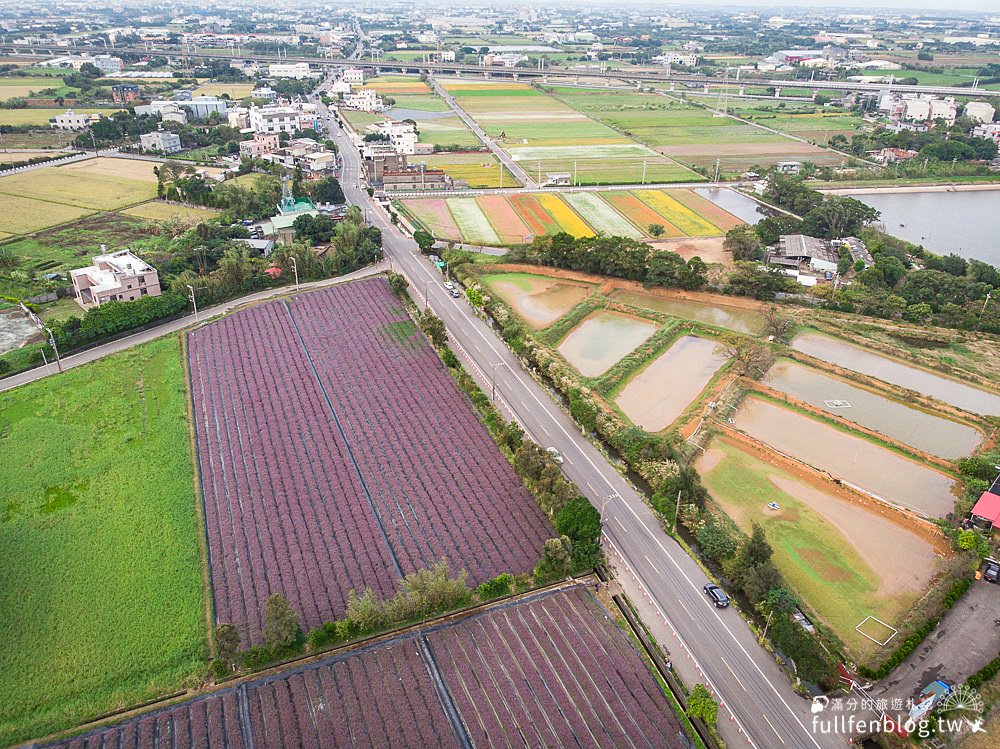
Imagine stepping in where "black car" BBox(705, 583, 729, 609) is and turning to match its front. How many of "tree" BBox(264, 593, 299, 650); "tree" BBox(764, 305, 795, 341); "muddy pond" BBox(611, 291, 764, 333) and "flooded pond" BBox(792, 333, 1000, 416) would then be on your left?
1

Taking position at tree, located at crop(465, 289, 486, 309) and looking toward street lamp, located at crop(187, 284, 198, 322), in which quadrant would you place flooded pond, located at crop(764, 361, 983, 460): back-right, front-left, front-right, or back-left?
back-left

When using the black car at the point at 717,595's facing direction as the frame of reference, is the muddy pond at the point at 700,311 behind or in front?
in front

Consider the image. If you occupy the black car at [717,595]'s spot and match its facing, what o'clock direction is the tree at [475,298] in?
The tree is roughly at 12 o'clock from the black car.

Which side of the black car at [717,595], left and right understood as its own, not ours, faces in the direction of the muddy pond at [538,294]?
front

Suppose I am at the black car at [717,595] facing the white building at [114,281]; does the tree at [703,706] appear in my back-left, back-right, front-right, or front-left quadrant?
back-left

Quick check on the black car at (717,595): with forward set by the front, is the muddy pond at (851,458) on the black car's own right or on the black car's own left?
on the black car's own right

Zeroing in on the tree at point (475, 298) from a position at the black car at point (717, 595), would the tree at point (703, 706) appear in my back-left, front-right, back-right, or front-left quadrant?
back-left

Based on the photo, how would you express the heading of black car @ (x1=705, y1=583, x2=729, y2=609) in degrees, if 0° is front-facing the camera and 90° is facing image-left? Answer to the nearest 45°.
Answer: approximately 135°

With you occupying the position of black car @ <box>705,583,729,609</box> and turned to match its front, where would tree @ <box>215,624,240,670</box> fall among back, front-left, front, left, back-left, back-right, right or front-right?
left

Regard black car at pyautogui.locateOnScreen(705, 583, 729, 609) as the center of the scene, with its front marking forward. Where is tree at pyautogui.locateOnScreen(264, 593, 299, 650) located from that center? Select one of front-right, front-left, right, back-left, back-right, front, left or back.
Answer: left

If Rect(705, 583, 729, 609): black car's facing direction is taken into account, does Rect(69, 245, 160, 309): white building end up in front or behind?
in front

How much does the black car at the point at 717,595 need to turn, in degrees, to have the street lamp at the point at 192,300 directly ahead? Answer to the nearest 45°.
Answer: approximately 45° to its left

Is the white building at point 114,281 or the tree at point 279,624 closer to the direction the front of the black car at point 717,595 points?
the white building

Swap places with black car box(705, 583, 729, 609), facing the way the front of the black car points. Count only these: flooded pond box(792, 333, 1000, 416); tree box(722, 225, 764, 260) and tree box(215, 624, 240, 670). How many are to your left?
1

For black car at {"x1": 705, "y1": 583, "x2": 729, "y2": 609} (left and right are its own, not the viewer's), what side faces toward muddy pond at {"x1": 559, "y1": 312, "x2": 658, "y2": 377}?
front

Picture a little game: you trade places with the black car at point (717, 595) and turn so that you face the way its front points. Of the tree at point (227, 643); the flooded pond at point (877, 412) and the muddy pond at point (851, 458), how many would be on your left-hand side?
1

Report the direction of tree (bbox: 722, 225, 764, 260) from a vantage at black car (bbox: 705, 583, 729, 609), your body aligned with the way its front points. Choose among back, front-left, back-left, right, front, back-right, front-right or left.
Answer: front-right
